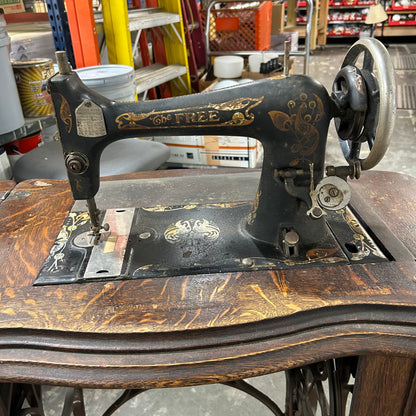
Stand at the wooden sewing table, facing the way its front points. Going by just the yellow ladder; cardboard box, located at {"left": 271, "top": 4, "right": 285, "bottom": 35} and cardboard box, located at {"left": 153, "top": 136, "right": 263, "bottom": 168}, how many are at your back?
3

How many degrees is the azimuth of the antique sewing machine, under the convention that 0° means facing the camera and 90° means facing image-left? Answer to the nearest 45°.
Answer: approximately 0°

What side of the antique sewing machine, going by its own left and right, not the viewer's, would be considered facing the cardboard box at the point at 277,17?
back

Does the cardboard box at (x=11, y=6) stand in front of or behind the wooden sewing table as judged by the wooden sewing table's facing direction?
behind

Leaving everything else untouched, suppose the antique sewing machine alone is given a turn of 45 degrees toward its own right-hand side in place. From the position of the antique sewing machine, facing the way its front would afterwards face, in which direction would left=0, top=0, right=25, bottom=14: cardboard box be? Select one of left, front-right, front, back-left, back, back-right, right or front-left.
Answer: right

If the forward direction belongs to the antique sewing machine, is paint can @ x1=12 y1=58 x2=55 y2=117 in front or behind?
behind

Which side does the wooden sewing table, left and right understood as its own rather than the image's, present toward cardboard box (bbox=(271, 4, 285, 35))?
back

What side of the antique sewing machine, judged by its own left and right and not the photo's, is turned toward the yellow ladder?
back

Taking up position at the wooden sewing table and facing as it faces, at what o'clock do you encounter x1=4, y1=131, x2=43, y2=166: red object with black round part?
The red object with black round part is roughly at 5 o'clock from the wooden sewing table.

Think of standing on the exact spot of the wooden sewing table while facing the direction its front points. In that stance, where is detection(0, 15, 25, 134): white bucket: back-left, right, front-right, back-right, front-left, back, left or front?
back-right

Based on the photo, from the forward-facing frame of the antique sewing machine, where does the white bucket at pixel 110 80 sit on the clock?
The white bucket is roughly at 5 o'clock from the antique sewing machine.

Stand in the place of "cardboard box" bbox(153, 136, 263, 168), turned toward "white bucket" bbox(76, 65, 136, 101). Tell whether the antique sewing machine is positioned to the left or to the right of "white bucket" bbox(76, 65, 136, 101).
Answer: left

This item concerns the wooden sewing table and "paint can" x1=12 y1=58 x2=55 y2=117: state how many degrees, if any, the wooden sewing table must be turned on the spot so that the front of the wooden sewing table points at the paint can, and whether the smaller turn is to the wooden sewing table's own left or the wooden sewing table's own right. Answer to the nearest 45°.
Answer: approximately 135° to the wooden sewing table's own right

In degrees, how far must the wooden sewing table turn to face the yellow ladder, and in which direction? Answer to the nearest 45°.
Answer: approximately 180°

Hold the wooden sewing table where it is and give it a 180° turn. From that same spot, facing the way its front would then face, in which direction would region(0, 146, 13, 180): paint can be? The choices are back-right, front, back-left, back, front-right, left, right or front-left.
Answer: front-left
